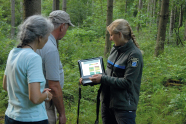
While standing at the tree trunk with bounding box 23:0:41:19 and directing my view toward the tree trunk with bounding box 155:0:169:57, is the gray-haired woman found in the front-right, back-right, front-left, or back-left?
back-right

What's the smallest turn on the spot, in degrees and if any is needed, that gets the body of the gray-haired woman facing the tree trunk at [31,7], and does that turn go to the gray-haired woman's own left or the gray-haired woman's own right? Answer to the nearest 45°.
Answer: approximately 45° to the gray-haired woman's own left

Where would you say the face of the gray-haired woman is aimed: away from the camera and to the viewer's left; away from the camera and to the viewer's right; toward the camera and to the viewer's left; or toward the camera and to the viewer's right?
away from the camera and to the viewer's right

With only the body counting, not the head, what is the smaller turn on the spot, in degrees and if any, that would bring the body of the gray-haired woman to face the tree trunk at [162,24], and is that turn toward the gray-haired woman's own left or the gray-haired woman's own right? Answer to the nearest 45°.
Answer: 0° — they already face it

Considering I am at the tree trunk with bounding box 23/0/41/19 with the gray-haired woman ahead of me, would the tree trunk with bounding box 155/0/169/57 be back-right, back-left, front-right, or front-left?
back-left

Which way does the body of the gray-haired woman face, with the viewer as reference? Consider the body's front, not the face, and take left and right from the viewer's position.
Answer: facing away from the viewer and to the right of the viewer
